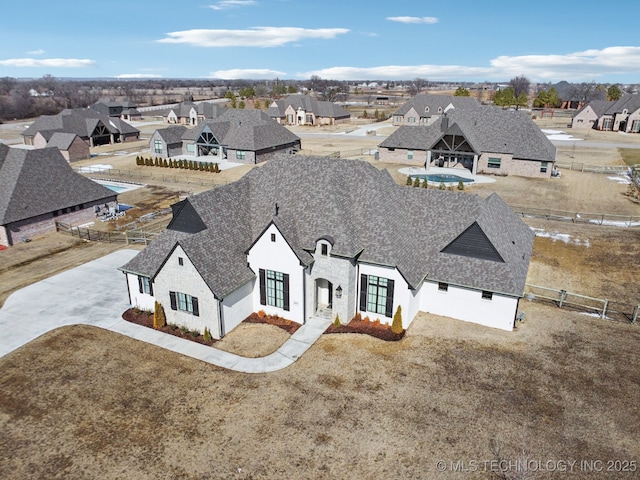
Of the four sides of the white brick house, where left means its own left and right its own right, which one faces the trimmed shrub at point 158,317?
right

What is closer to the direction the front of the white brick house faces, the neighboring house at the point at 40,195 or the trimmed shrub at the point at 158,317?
the trimmed shrub

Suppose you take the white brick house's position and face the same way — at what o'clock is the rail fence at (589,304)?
The rail fence is roughly at 9 o'clock from the white brick house.

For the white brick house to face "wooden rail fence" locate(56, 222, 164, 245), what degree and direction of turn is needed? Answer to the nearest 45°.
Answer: approximately 135° to its right

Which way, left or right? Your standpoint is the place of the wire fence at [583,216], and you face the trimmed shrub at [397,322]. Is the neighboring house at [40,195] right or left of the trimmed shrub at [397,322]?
right

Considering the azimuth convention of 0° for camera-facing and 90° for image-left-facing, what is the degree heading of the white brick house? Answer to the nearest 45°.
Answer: approximately 0°

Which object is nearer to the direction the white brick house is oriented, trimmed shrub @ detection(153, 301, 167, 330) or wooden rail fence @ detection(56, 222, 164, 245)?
the trimmed shrub

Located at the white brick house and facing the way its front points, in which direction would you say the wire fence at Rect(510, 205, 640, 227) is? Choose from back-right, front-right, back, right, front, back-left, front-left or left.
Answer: back-left

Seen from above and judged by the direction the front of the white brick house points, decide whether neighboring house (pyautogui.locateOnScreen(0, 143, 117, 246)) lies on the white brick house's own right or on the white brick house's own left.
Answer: on the white brick house's own right
